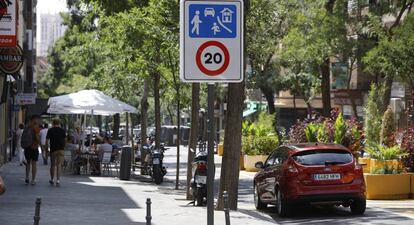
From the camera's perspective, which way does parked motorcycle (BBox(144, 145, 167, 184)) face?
away from the camera

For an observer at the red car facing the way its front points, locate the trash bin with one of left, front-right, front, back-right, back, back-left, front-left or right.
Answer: front

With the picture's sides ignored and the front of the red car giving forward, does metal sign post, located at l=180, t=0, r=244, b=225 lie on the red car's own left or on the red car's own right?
on the red car's own left

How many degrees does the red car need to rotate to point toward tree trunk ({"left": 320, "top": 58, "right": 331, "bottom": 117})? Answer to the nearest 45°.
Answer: approximately 45° to its right

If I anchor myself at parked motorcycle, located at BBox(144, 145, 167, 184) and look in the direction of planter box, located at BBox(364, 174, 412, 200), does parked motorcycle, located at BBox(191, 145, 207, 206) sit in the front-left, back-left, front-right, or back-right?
front-right

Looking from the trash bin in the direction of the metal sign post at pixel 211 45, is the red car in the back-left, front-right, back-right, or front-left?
front-left

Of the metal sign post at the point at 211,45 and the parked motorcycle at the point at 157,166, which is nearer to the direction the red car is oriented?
the parked motorcycle

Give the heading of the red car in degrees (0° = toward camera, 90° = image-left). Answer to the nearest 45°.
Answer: approximately 135°

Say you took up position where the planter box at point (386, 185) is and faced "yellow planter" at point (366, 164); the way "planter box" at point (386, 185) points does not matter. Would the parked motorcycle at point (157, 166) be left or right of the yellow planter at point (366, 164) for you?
left

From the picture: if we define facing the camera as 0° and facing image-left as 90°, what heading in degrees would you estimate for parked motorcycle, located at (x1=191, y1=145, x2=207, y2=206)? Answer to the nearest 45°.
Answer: approximately 180°
